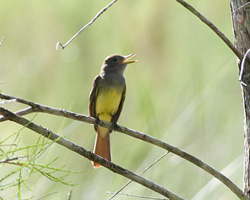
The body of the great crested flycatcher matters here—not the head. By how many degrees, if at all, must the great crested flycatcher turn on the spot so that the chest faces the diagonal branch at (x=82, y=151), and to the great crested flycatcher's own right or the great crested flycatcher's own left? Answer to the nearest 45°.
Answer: approximately 45° to the great crested flycatcher's own right

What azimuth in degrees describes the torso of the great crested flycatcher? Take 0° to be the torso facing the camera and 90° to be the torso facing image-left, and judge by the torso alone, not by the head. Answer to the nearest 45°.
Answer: approximately 315°
